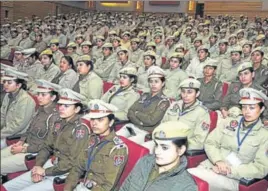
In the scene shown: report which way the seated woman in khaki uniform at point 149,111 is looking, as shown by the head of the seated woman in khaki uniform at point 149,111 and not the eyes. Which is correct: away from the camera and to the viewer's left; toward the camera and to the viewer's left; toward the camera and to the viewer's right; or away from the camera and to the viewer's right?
toward the camera and to the viewer's left

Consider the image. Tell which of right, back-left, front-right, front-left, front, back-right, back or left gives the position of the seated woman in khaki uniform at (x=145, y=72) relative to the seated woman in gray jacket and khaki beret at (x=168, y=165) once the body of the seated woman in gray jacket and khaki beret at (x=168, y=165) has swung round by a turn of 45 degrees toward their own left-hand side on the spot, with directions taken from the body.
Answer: back

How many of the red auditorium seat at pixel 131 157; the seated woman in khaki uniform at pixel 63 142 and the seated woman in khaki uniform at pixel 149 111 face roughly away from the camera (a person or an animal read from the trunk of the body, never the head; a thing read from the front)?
0

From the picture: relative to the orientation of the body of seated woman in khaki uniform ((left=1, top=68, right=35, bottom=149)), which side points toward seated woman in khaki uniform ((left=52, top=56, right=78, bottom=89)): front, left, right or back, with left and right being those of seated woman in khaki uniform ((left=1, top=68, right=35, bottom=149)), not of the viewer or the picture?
back

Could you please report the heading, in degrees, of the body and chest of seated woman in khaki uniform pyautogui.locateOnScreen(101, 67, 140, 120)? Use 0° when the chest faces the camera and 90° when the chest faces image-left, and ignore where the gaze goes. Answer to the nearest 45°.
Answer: approximately 45°

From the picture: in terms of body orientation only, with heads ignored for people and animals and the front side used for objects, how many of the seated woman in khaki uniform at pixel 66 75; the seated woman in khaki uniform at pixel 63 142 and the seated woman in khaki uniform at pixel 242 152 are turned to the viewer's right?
0

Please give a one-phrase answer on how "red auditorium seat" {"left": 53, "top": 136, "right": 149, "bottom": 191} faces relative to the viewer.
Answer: facing the viewer and to the left of the viewer

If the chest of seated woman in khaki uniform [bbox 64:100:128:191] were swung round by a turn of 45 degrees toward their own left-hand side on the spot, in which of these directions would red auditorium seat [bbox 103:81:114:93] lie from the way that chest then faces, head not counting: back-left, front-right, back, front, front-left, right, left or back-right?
back

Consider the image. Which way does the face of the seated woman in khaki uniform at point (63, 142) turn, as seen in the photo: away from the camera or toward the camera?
toward the camera

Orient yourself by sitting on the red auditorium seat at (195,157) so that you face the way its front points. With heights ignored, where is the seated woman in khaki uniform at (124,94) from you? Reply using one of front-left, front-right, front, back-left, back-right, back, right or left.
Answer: right

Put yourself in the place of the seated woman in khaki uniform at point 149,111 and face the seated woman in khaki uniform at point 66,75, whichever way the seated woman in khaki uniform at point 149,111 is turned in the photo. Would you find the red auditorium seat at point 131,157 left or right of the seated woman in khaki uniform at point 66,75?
left

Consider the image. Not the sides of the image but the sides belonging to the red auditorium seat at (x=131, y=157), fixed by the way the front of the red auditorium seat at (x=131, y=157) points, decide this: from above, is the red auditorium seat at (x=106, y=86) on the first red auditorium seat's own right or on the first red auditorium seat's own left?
on the first red auditorium seat's own right

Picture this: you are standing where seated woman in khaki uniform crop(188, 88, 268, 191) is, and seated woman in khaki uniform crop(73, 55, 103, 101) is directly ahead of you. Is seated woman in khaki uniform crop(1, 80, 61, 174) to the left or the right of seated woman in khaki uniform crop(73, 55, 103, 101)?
left

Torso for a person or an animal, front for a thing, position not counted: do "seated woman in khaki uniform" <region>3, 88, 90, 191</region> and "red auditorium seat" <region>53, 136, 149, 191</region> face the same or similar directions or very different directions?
same or similar directions

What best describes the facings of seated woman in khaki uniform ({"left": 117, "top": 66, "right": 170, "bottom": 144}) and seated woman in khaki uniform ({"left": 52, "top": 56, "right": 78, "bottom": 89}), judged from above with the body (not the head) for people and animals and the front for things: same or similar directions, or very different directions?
same or similar directions

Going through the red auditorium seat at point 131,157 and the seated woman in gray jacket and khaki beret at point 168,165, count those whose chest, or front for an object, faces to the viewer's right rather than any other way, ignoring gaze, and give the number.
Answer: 0

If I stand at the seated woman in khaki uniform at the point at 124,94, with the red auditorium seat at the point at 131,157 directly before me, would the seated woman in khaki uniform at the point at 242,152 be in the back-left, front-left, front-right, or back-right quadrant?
front-left

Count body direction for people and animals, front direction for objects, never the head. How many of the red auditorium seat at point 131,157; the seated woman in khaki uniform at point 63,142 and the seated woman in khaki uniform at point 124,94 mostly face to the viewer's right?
0
